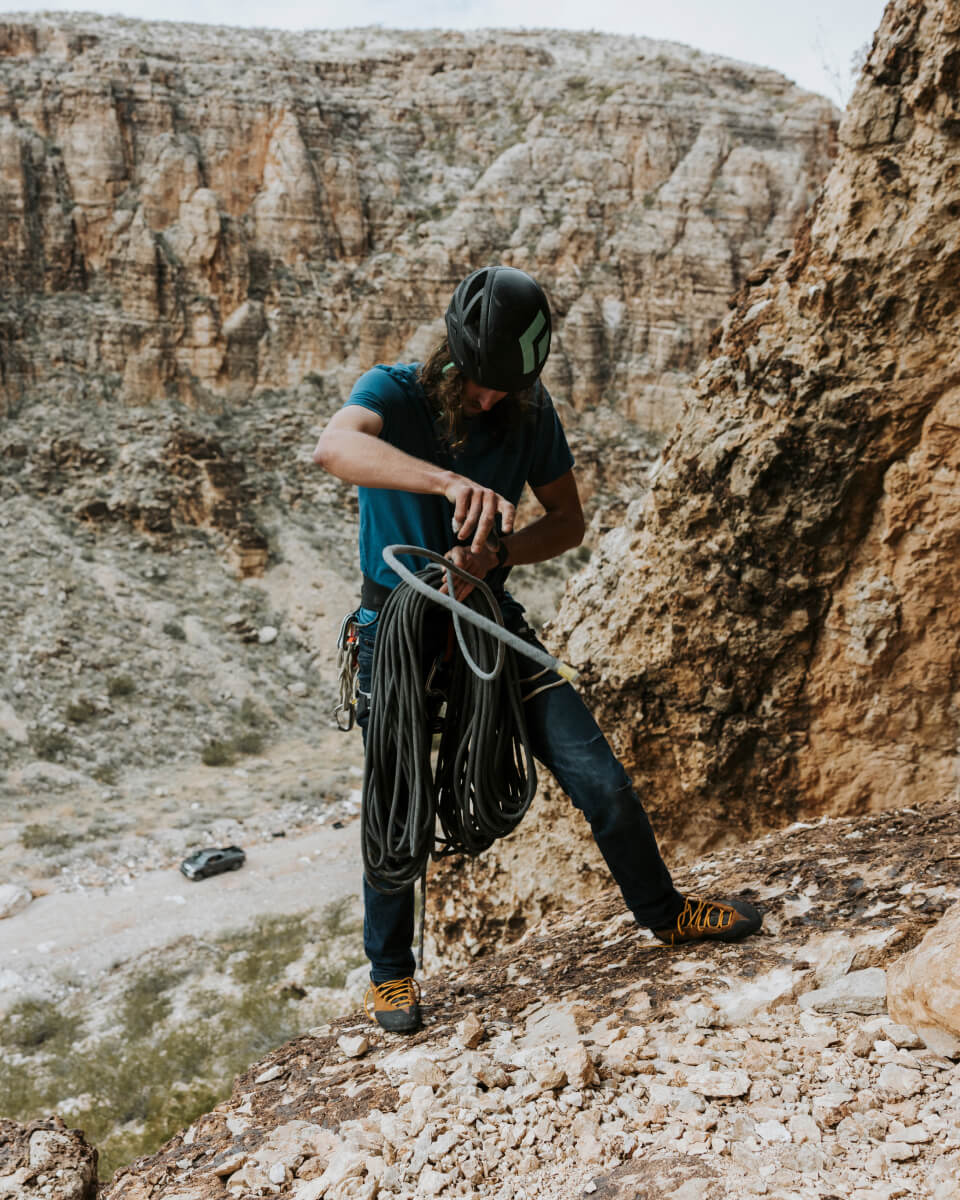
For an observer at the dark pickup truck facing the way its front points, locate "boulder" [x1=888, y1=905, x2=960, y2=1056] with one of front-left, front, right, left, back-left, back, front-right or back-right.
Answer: front-left

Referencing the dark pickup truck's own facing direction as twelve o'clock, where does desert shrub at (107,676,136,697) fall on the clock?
The desert shrub is roughly at 4 o'clock from the dark pickup truck.

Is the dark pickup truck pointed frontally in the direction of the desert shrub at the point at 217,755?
no

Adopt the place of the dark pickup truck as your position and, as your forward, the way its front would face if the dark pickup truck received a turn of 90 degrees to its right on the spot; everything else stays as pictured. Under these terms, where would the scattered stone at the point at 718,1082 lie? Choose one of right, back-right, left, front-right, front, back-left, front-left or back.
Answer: back-left

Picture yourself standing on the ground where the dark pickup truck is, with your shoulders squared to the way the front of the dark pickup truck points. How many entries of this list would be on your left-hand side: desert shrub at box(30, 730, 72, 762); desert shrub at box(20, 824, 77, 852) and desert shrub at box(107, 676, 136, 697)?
0

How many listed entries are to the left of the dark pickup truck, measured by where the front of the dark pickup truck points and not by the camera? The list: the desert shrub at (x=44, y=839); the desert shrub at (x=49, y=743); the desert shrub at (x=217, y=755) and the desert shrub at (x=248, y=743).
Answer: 0

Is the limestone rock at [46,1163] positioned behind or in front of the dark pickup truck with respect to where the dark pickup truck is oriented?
in front

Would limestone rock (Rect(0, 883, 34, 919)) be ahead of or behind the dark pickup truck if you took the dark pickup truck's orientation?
ahead

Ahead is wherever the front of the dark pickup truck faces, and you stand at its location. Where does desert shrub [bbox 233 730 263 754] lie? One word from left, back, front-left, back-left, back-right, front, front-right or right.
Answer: back-right

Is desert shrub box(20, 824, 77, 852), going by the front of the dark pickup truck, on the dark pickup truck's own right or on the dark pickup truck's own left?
on the dark pickup truck's own right

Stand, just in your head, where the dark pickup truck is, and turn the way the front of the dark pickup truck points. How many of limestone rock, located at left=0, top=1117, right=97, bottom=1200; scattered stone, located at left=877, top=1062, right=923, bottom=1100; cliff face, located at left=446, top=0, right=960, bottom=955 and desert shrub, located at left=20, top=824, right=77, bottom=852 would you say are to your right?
1

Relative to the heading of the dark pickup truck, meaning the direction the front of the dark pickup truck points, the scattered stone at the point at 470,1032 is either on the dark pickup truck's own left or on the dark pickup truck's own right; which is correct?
on the dark pickup truck's own left

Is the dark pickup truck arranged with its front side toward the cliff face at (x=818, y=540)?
no

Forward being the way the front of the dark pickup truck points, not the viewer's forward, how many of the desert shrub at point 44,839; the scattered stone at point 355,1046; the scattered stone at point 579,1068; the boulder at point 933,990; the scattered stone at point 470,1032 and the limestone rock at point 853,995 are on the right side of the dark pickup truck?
1
